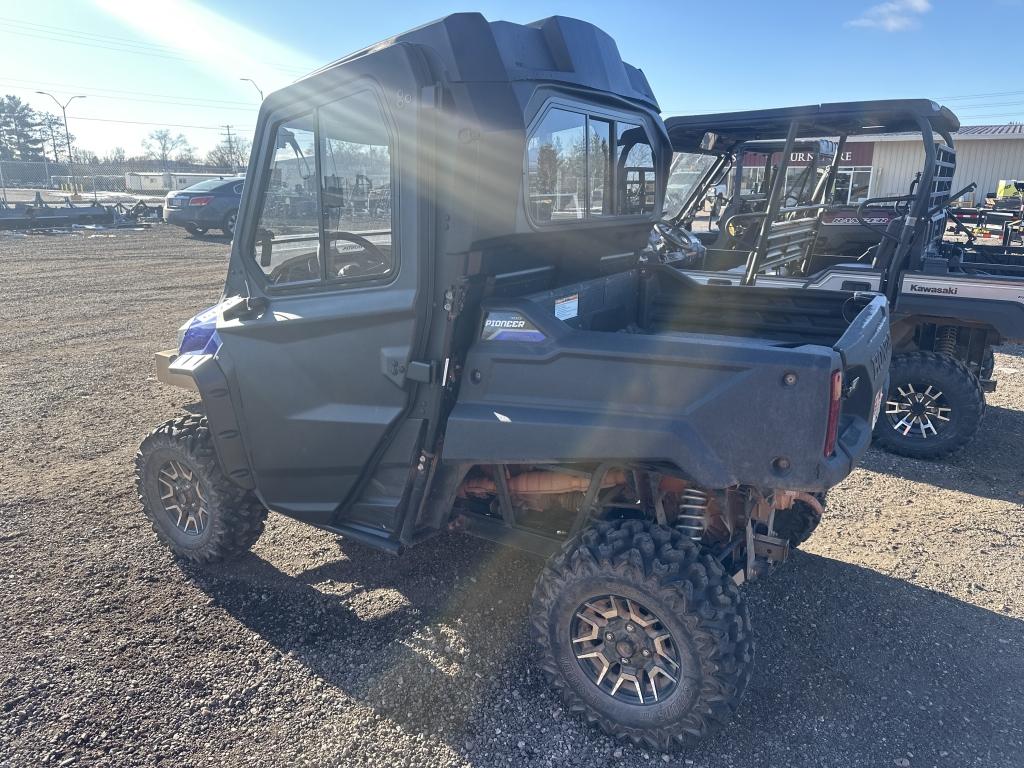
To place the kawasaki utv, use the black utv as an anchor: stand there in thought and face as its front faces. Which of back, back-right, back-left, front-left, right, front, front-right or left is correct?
right

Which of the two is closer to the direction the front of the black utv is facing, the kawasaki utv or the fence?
the fence

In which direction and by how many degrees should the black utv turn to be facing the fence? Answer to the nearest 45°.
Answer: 0° — it already faces it

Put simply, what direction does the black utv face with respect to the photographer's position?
facing away from the viewer and to the left of the viewer

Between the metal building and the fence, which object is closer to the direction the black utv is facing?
the fence
